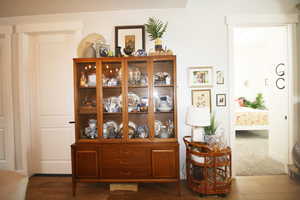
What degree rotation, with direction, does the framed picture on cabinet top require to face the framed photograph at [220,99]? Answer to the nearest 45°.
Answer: approximately 90° to its left

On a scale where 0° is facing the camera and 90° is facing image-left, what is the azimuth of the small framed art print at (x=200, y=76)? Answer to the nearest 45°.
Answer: approximately 0°

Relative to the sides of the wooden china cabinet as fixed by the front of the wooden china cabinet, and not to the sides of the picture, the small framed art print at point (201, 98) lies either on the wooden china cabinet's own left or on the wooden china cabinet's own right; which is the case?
on the wooden china cabinet's own left

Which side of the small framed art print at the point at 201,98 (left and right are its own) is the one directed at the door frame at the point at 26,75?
right

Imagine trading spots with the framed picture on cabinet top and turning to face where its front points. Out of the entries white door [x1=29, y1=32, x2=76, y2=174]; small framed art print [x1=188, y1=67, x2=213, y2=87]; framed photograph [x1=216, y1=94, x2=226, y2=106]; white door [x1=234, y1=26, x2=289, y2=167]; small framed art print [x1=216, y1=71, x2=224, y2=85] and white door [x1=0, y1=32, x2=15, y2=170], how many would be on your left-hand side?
4
